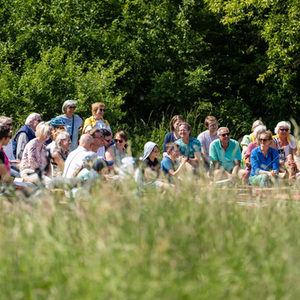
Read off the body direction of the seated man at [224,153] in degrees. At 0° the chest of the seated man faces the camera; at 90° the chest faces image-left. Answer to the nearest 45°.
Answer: approximately 0°

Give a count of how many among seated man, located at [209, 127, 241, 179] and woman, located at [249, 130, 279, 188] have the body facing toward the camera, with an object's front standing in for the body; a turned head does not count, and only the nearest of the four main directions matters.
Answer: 2
